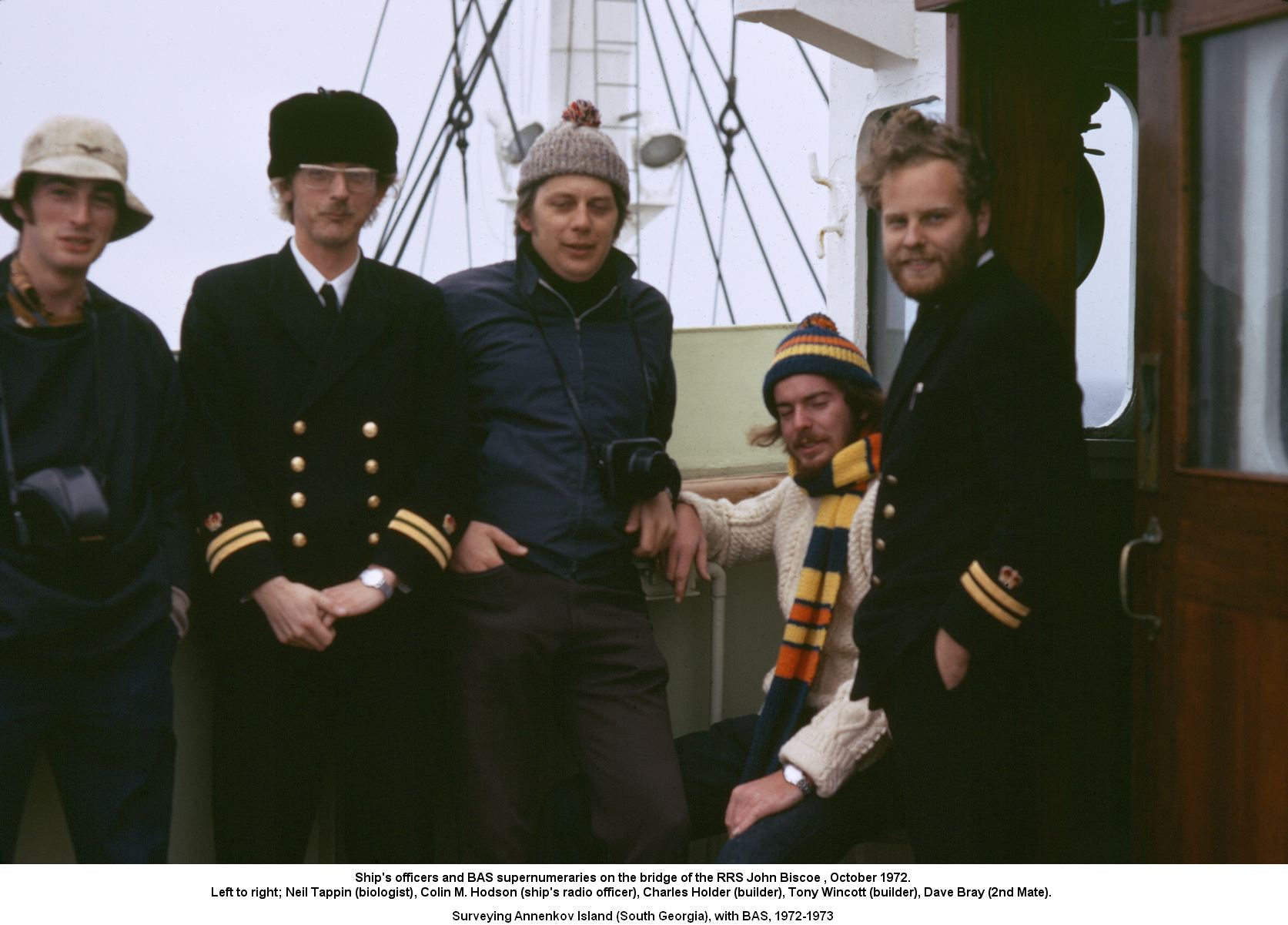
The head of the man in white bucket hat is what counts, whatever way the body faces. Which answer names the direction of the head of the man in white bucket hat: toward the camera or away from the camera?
toward the camera

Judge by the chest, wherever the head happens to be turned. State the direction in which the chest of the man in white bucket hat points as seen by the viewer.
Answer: toward the camera

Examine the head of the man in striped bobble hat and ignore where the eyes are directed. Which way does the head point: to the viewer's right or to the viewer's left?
to the viewer's left

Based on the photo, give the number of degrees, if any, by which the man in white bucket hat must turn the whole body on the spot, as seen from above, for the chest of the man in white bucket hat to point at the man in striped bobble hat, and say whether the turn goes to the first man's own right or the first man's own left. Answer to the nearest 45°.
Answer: approximately 90° to the first man's own left

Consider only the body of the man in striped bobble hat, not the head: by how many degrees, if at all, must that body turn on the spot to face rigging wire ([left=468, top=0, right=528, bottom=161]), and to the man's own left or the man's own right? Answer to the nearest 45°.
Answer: approximately 135° to the man's own right

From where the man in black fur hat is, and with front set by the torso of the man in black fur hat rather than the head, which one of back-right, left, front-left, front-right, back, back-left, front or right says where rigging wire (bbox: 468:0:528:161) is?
back

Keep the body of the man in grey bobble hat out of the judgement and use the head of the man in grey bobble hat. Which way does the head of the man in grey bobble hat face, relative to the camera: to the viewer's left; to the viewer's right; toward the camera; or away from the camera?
toward the camera

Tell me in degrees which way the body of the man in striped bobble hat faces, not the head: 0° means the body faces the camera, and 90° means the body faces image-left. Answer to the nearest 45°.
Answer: approximately 45°

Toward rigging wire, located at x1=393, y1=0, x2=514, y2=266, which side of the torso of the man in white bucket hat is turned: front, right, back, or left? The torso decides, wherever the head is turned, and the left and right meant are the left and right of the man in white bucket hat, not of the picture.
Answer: back

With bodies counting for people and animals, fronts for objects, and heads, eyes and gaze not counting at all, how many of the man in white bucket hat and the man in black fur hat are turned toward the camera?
2

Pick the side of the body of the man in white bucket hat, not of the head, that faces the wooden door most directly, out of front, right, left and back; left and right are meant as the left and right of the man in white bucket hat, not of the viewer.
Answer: left

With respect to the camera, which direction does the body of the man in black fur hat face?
toward the camera

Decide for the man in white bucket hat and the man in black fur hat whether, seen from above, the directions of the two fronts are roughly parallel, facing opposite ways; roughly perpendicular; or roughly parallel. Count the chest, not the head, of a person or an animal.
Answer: roughly parallel

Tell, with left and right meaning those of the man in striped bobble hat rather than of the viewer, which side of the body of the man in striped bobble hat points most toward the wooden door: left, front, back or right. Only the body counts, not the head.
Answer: left
